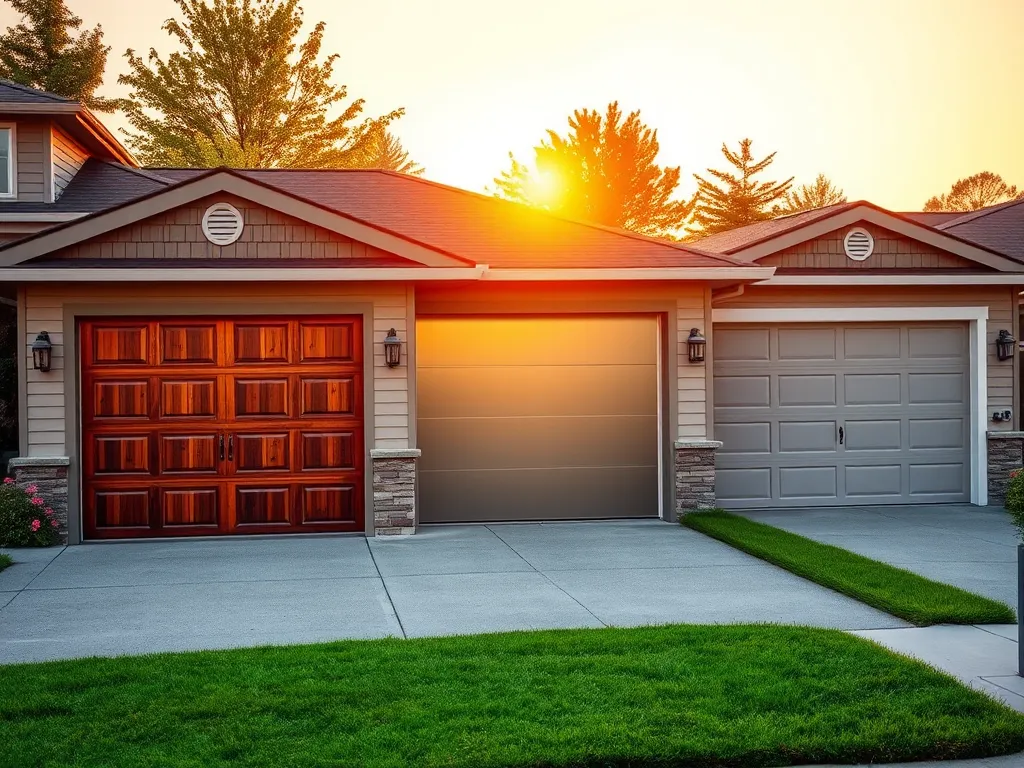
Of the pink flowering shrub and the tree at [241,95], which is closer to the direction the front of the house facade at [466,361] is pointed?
the pink flowering shrub

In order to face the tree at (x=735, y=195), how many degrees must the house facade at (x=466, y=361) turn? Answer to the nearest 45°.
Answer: approximately 180°

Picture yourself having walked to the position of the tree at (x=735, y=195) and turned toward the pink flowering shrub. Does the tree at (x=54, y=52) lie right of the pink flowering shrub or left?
right

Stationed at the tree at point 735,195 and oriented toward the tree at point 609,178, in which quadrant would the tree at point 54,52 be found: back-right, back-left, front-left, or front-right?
front-left

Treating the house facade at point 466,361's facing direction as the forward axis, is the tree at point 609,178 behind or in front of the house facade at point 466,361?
behind

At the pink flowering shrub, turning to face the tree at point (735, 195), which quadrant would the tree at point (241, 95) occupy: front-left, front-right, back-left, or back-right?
front-left

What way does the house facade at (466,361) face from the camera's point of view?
toward the camera

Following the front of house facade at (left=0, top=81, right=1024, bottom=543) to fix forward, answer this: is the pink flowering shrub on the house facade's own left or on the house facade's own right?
on the house facade's own right

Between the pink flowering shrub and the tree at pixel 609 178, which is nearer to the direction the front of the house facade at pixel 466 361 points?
the pink flowering shrub

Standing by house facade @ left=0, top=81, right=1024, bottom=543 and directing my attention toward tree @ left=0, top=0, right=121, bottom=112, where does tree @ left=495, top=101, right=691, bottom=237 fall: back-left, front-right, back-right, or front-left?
front-right

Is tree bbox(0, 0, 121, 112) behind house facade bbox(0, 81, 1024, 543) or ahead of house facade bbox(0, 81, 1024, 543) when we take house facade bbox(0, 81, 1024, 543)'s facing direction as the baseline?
behind
